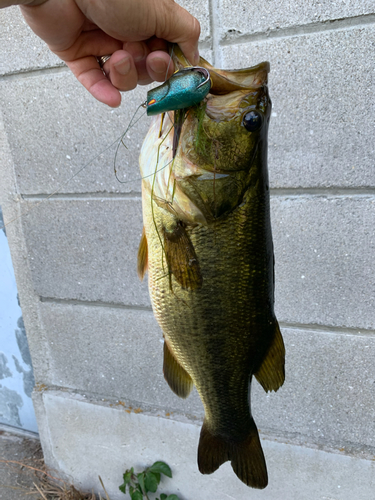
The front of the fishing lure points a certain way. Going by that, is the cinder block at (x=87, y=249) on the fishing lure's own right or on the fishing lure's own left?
on the fishing lure's own right

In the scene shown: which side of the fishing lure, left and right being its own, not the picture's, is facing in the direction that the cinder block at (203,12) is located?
right

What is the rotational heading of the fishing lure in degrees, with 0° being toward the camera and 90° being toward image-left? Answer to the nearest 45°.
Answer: approximately 90°

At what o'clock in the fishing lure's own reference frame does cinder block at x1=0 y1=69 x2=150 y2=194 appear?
The cinder block is roughly at 2 o'clock from the fishing lure.

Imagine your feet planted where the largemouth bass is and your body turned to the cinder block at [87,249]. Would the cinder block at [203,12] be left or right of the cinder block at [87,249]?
right

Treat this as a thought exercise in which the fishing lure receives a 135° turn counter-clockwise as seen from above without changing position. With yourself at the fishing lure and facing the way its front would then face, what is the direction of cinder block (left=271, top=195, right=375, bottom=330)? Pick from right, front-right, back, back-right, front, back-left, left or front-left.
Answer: left
